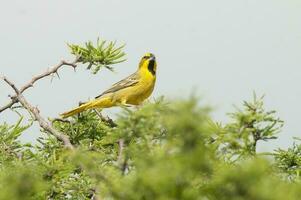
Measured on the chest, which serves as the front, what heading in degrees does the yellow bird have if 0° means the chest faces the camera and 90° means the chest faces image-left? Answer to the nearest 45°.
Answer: approximately 270°

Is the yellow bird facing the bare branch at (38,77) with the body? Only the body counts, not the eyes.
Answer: no
